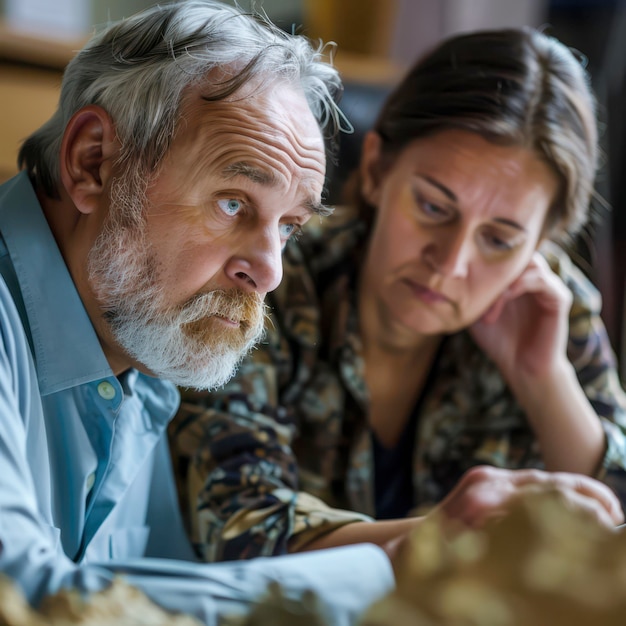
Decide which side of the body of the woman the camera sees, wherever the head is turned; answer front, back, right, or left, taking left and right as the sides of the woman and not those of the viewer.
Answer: front

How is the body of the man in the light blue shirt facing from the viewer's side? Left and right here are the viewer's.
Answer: facing the viewer and to the right of the viewer

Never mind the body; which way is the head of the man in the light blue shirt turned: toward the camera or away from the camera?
toward the camera

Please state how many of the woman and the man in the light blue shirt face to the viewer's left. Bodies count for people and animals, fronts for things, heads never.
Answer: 0

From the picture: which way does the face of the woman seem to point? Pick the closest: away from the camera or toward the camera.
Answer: toward the camera
